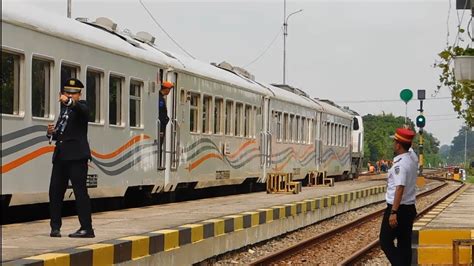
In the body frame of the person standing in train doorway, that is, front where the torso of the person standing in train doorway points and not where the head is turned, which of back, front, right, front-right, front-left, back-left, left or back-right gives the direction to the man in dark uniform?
right

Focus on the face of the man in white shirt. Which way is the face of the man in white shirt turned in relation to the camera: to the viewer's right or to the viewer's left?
to the viewer's left

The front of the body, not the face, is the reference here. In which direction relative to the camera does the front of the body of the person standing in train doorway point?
to the viewer's right

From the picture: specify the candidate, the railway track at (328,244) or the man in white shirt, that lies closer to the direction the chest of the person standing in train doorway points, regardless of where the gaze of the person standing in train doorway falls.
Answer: the railway track
